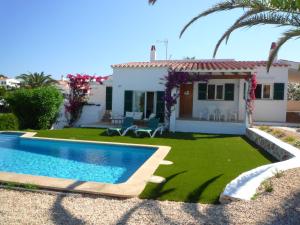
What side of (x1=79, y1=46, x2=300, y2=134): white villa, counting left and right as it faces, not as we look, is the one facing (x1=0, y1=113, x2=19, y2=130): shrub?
right

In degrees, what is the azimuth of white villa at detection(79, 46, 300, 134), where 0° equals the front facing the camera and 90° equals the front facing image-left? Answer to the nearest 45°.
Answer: approximately 0°

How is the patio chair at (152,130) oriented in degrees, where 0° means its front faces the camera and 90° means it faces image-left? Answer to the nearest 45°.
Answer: approximately 45°

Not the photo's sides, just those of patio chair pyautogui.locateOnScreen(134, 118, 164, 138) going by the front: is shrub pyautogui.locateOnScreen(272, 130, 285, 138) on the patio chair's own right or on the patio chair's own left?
on the patio chair's own left

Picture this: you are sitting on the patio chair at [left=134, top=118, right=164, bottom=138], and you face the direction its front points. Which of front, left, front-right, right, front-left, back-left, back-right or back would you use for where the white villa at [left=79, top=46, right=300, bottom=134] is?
back

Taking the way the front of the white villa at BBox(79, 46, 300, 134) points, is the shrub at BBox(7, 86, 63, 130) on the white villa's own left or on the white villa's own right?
on the white villa's own right

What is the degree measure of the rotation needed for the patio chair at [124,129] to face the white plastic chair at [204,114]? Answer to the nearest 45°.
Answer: approximately 180°

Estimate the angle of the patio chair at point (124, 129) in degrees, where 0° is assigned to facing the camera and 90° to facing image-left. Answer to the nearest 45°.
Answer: approximately 45°
